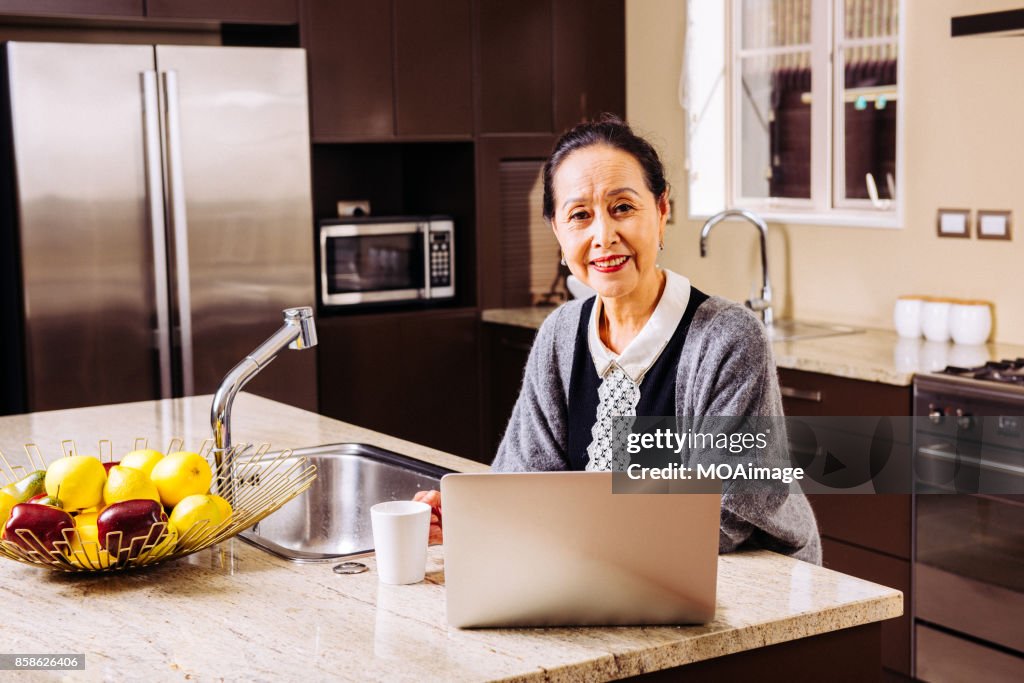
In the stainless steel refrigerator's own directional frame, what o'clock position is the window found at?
The window is roughly at 9 o'clock from the stainless steel refrigerator.

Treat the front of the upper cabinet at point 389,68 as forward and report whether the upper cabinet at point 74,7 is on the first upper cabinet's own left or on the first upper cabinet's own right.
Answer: on the first upper cabinet's own right

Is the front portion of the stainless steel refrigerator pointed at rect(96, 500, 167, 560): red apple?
yes

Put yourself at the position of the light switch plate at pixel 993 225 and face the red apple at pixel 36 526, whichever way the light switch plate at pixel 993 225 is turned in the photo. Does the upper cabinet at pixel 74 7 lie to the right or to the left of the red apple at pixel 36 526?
right

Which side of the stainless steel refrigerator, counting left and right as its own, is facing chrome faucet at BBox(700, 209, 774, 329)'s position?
left

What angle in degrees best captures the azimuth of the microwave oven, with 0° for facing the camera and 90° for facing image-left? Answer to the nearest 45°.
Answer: approximately 0°

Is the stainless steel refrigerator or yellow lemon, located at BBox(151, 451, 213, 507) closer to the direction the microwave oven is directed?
the yellow lemon

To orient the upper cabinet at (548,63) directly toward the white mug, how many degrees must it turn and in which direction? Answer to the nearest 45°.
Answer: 0° — it already faces it

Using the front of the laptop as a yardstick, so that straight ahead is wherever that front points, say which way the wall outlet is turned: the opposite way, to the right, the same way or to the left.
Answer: the opposite way

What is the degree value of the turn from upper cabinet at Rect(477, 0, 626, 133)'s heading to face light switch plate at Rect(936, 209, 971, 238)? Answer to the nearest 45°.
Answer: approximately 45° to its left
